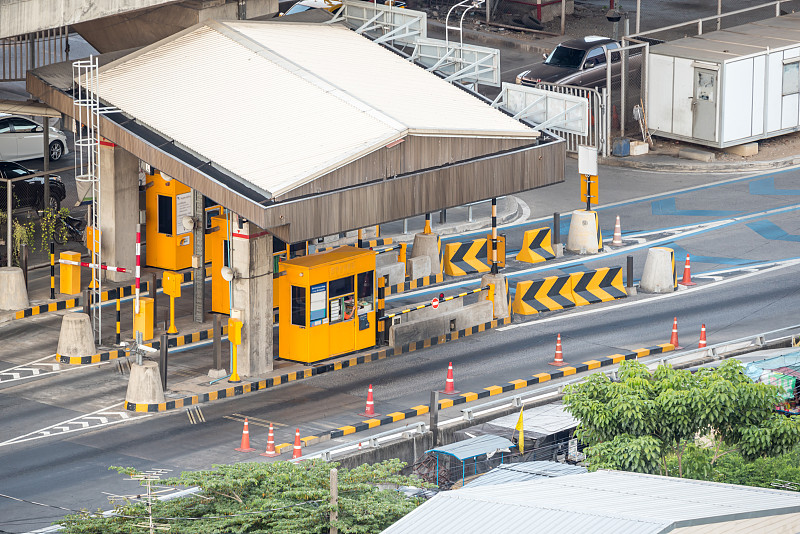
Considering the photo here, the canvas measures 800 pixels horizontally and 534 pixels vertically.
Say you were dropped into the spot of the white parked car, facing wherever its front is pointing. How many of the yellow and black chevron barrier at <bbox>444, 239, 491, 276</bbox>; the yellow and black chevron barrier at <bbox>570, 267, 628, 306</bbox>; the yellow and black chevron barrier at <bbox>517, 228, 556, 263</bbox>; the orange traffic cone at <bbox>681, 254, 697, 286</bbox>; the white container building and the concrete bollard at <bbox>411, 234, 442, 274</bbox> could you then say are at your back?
0

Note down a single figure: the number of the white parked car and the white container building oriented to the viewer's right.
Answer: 1

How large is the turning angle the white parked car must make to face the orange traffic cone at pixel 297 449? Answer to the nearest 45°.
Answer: approximately 90° to its right

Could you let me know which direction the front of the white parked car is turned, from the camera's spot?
facing to the right of the viewer

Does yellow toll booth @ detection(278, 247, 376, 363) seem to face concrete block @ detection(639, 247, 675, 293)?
no

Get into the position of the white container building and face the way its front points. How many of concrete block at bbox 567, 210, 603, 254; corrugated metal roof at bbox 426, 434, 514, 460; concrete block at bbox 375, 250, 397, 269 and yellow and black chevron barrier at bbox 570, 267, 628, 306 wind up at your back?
0

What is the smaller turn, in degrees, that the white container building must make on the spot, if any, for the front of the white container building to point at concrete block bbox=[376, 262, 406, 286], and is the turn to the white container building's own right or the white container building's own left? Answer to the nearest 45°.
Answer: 0° — it already faces it

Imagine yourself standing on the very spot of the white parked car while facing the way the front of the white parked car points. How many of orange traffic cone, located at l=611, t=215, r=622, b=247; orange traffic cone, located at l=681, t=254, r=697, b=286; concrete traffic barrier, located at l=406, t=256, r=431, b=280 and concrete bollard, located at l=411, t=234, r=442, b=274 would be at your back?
0

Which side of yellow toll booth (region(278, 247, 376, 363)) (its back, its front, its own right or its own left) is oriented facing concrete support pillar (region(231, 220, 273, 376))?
right

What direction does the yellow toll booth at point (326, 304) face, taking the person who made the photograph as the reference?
facing the viewer and to the right of the viewer

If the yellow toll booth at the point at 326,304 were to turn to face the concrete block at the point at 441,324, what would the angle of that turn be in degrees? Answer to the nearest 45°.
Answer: approximately 90° to its left

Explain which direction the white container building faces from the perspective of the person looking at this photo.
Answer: facing the viewer and to the left of the viewer

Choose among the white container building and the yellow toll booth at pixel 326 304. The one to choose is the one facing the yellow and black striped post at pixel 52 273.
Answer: the white container building
